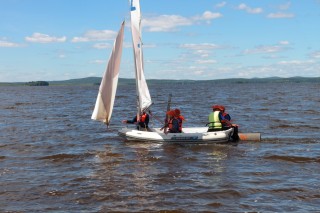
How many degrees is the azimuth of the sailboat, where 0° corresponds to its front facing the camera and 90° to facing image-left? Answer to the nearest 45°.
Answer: approximately 90°
